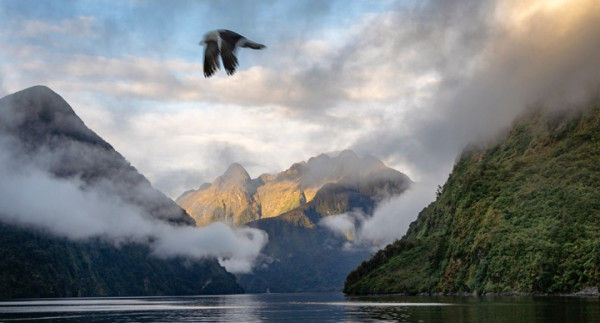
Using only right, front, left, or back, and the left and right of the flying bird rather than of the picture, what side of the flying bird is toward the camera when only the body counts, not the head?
left
